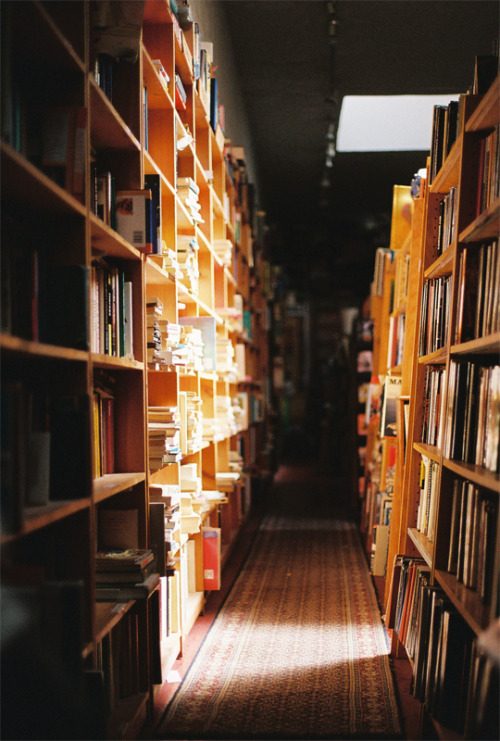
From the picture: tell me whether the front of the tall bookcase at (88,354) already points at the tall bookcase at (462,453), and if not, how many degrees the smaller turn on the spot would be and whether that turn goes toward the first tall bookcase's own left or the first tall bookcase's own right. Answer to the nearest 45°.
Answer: approximately 45° to the first tall bookcase's own left

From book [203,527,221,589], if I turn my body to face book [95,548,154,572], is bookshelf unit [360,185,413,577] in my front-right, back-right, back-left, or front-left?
back-left

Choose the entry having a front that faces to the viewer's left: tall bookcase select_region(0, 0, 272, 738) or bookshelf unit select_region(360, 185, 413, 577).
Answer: the bookshelf unit

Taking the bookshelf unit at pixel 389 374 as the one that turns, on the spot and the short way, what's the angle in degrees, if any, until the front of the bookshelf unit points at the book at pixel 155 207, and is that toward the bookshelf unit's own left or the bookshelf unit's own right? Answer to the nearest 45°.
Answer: approximately 45° to the bookshelf unit's own left

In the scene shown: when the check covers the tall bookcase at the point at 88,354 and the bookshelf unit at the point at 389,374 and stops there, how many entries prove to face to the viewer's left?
1

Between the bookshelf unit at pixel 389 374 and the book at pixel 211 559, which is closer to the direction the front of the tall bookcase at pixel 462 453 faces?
the book

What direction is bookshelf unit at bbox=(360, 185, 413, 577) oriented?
to the viewer's left

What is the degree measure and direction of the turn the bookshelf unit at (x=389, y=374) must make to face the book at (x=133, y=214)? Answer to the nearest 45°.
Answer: approximately 45° to its left

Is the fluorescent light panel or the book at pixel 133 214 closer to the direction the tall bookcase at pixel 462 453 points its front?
the book

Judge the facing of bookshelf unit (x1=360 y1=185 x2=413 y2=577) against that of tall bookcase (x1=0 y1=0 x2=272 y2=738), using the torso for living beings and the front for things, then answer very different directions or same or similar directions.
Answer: very different directions
